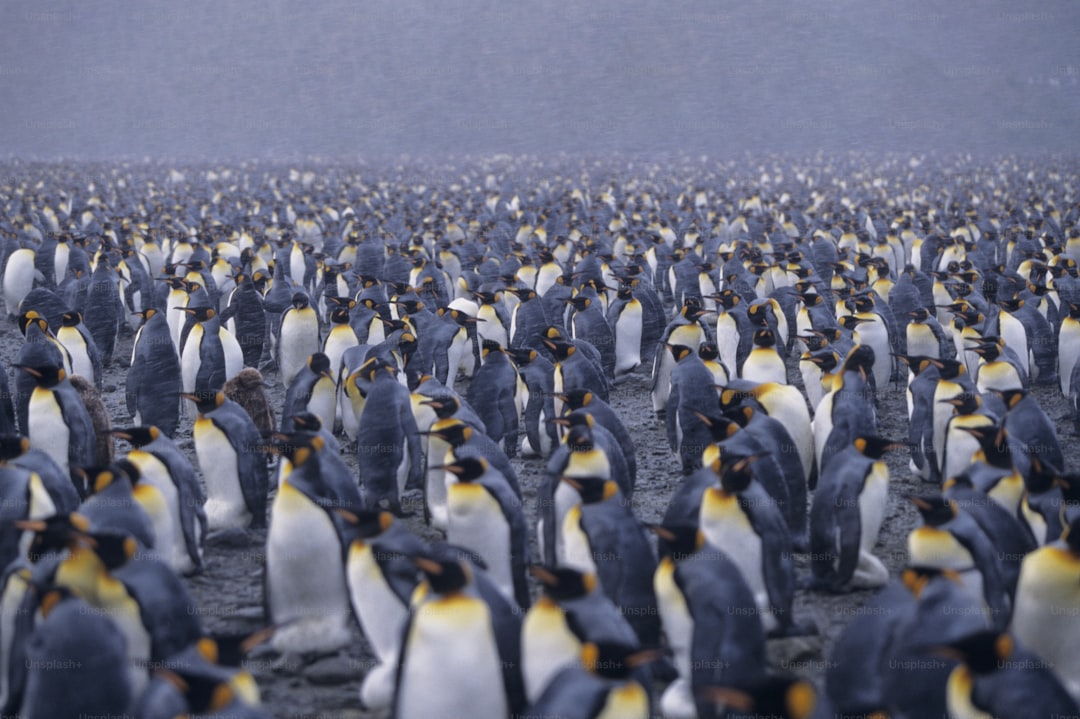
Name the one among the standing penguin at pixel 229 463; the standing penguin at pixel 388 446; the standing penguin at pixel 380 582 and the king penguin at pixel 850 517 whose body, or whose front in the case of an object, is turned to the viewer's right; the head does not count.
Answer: the king penguin

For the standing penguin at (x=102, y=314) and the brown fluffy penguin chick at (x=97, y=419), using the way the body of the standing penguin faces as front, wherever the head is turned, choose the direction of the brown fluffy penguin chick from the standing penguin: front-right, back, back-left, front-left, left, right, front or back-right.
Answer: back

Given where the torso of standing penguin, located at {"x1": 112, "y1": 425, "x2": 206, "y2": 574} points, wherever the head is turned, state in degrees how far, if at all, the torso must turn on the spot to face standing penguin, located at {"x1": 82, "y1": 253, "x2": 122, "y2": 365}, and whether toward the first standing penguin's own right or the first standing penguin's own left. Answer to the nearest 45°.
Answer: approximately 90° to the first standing penguin's own right

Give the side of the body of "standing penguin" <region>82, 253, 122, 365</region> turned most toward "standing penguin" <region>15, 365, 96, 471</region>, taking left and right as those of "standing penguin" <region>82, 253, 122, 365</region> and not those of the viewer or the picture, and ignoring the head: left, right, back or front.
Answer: back

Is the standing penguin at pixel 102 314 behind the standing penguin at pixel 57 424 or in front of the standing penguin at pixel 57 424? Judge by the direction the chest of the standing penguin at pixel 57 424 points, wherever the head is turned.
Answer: behind

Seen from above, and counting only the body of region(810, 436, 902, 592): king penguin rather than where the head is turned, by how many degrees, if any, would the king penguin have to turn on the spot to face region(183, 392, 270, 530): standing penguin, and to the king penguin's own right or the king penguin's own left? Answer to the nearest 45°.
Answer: approximately 180°

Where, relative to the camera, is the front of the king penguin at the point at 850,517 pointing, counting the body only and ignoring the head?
to the viewer's right

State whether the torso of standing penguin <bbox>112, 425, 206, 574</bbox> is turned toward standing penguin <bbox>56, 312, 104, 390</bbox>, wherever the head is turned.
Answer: no

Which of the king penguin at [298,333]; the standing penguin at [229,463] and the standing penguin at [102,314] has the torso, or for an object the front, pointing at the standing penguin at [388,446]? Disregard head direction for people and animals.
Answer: the king penguin

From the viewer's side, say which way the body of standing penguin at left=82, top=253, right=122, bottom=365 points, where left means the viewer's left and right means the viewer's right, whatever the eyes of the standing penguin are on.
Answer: facing away from the viewer

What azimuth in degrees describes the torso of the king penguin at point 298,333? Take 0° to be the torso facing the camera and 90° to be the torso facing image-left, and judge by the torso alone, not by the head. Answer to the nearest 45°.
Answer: approximately 0°

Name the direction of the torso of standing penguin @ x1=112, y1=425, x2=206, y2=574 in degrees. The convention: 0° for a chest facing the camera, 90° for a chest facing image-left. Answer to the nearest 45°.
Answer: approximately 90°

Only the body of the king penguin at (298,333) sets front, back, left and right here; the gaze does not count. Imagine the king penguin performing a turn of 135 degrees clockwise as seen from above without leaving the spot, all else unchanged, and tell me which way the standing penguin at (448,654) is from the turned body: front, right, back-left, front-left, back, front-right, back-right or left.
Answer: back-left

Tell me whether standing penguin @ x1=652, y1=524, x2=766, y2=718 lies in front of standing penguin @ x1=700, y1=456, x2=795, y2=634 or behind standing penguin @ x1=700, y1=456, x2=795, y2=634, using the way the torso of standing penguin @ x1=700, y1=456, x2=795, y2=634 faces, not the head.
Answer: in front

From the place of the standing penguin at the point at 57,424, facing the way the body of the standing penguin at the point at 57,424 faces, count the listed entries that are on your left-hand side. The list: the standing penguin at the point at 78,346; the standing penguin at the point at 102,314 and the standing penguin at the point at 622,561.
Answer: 1

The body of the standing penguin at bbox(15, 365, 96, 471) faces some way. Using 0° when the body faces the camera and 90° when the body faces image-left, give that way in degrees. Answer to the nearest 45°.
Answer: approximately 45°

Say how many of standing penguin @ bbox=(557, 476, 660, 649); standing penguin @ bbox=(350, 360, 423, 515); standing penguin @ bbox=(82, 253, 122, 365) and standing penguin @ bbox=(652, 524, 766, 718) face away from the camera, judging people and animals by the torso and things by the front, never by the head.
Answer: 2

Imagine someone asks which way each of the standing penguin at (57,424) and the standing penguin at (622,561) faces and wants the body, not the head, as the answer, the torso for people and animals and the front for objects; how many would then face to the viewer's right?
0

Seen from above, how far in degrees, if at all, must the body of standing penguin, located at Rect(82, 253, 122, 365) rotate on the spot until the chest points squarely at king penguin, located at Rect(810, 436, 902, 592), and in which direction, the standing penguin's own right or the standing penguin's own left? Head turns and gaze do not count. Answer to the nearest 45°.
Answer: approximately 135° to the standing penguin's own right
